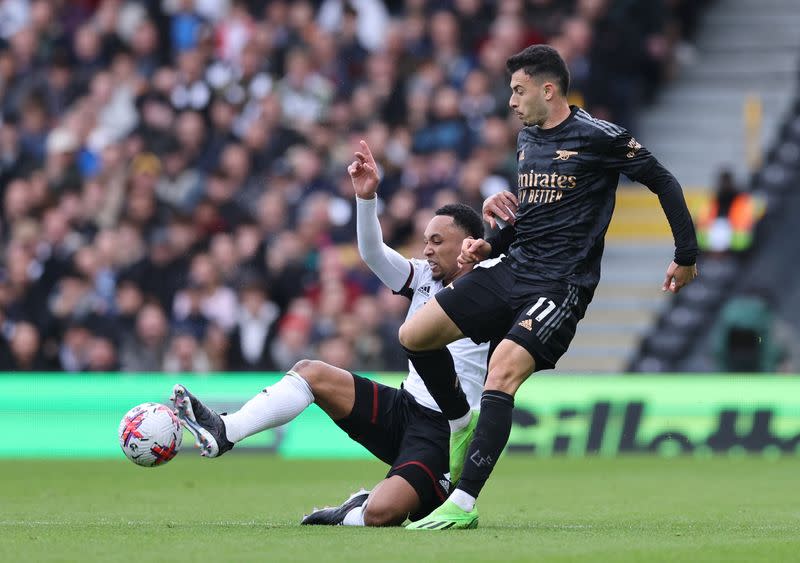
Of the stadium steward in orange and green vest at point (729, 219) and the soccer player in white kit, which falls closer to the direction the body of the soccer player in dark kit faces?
the soccer player in white kit

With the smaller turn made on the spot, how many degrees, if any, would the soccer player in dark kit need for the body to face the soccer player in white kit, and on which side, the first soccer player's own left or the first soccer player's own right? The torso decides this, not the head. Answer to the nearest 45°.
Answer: approximately 45° to the first soccer player's own right

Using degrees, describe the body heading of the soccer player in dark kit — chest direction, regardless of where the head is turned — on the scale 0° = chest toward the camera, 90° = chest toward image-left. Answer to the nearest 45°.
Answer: approximately 45°

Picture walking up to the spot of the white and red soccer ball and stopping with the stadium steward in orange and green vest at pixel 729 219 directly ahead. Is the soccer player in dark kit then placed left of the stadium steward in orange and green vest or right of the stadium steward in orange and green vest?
right

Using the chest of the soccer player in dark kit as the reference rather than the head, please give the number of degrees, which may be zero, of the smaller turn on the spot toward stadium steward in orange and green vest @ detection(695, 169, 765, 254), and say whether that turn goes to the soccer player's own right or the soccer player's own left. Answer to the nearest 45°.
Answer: approximately 135° to the soccer player's own right

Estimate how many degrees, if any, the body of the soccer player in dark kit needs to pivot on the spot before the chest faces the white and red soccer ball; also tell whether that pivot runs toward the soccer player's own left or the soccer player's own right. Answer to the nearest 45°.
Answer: approximately 45° to the soccer player's own right

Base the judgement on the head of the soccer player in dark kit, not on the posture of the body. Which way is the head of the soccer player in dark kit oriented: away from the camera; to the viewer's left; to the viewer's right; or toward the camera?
to the viewer's left

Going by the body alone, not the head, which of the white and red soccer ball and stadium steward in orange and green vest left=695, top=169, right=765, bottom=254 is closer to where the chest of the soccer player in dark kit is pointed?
the white and red soccer ball
